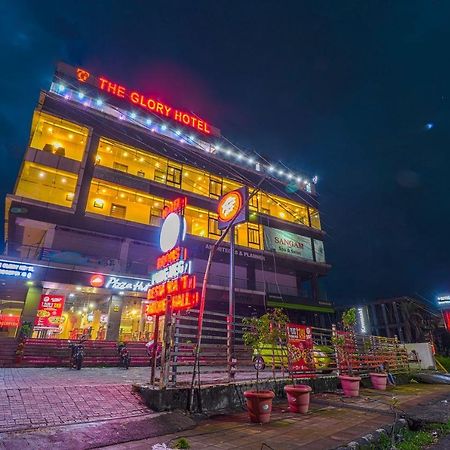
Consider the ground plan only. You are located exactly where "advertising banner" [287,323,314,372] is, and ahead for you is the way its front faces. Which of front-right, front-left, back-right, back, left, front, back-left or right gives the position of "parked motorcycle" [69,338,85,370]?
right

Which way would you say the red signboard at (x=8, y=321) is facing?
toward the camera

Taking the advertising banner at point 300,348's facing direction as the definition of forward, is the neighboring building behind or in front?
behind

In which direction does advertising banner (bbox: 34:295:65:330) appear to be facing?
toward the camera

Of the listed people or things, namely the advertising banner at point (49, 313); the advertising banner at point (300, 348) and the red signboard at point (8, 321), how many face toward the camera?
3

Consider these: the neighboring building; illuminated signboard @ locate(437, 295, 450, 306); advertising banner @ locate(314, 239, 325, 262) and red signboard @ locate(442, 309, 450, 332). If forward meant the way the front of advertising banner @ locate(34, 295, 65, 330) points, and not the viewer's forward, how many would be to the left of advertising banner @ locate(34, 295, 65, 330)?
4

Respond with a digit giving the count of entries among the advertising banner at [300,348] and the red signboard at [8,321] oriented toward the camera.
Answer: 2

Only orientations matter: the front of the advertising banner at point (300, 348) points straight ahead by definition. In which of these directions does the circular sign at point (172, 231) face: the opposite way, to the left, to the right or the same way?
the same way

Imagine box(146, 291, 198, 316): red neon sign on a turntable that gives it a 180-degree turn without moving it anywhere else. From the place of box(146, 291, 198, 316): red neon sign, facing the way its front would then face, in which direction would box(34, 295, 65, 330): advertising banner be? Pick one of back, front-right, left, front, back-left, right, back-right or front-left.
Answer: left

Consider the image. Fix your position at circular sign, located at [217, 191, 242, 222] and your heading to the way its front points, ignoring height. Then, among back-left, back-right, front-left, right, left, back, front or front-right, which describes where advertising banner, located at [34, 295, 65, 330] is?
right

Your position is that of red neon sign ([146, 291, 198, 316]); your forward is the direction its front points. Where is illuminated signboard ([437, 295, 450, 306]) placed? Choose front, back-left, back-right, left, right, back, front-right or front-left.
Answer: back

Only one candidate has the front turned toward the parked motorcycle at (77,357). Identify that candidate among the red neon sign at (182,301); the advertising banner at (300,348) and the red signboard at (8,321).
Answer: the red signboard

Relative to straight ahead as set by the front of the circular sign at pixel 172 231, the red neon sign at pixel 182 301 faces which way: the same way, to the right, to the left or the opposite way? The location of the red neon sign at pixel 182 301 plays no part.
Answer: the same way

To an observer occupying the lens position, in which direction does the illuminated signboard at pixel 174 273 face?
facing the viewer and to the left of the viewer
